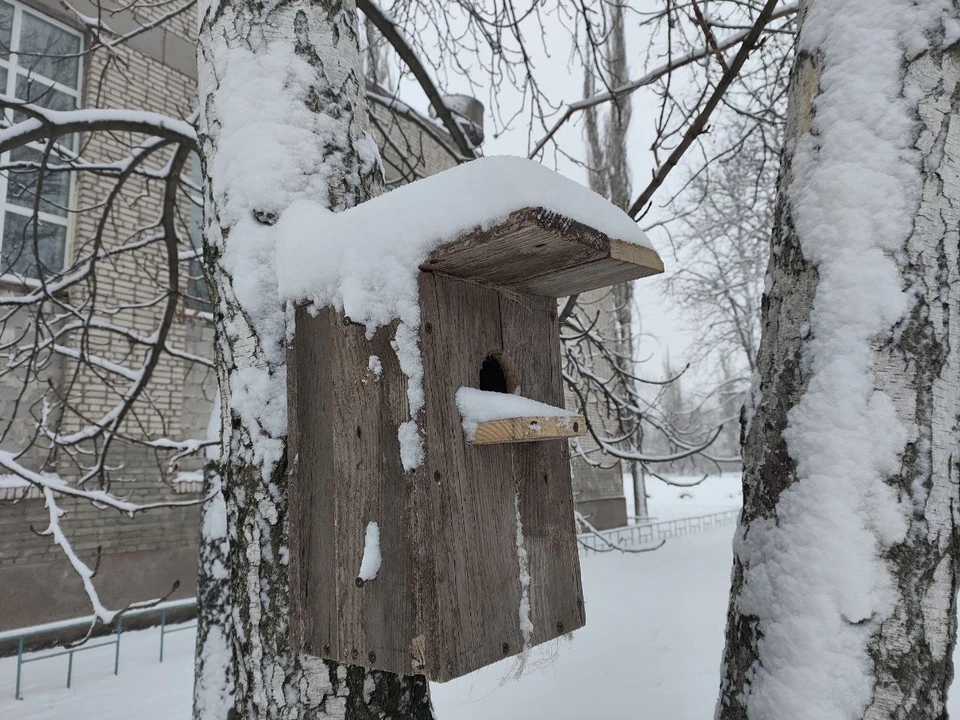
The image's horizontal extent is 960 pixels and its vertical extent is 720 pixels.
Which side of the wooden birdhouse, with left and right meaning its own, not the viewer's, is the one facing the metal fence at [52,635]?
back

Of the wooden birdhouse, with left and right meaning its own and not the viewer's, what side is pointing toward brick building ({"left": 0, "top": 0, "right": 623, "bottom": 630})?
back

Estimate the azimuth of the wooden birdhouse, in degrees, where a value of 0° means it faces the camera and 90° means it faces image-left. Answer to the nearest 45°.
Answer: approximately 315°

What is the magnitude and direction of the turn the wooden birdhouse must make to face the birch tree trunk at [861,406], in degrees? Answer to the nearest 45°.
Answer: approximately 45° to its left

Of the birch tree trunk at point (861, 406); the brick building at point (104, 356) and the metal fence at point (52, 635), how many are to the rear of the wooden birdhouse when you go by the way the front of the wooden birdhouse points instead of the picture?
2

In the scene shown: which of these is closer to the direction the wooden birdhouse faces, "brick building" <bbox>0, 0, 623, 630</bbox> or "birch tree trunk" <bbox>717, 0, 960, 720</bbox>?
the birch tree trunk
